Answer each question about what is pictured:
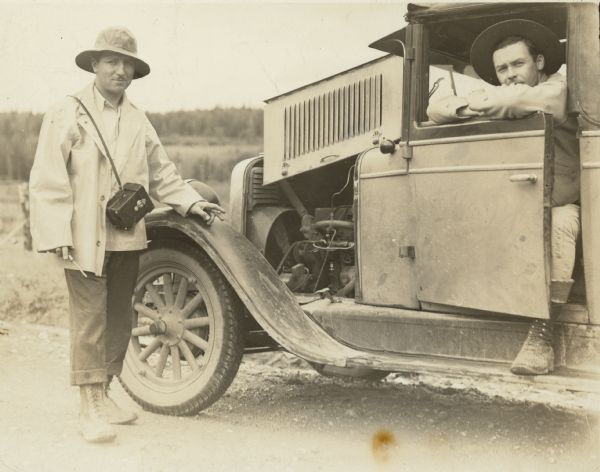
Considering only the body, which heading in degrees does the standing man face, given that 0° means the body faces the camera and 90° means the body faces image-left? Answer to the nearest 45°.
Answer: approximately 315°

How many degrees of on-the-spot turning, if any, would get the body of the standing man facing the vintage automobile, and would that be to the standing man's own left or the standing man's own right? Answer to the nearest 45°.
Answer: approximately 45° to the standing man's own left
